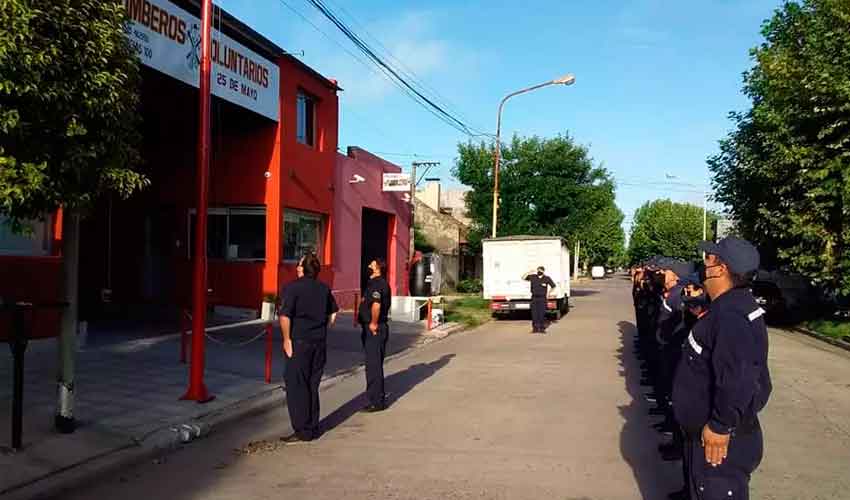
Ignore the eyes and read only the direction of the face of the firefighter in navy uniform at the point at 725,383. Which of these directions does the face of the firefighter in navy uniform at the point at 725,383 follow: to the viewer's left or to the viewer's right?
to the viewer's left

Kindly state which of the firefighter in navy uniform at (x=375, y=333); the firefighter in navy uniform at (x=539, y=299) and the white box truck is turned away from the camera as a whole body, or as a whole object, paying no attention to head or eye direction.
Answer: the white box truck

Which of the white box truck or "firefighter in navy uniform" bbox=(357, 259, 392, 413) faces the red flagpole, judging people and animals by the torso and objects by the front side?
the firefighter in navy uniform

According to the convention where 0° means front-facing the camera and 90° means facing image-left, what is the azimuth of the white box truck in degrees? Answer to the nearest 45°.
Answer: approximately 180°

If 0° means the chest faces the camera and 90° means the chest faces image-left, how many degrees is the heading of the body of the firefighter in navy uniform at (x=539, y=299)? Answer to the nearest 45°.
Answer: approximately 0°

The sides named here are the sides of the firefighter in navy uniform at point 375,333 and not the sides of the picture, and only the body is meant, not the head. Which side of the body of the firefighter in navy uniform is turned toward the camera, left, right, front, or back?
left
